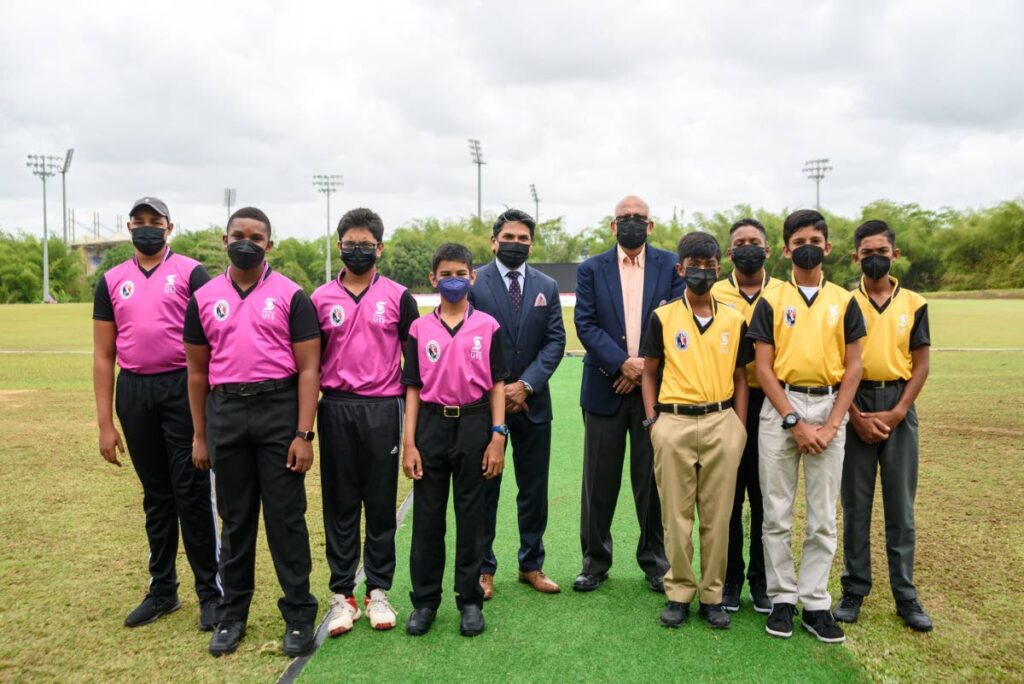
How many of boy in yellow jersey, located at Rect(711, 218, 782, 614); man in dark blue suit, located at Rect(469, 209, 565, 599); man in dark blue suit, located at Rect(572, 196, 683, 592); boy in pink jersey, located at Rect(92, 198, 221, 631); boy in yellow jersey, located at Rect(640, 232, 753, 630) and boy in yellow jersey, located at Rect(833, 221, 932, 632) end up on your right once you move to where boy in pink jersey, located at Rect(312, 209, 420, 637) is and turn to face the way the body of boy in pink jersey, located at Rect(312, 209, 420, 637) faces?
1

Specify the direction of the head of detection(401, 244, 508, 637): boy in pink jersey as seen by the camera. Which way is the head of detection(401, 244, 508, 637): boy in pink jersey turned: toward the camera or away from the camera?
toward the camera

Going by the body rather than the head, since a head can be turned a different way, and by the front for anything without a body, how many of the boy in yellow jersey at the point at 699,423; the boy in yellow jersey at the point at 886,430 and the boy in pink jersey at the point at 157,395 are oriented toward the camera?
3

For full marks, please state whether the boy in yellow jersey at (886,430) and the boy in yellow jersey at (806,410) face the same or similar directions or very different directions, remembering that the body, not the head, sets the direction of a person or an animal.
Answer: same or similar directions

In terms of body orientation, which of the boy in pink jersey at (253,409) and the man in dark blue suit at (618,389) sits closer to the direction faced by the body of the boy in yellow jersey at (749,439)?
the boy in pink jersey

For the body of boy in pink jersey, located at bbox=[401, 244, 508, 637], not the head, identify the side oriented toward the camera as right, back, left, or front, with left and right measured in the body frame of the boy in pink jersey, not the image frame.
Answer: front

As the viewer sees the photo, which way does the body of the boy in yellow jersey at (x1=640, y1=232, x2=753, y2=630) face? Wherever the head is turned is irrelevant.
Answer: toward the camera

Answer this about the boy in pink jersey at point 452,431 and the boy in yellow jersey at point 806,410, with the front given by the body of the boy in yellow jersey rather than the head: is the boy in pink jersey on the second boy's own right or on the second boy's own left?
on the second boy's own right

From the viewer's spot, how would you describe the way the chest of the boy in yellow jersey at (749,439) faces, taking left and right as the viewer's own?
facing the viewer

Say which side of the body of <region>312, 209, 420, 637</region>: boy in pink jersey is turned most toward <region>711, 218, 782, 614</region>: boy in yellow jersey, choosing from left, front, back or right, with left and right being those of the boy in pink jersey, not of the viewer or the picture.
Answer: left

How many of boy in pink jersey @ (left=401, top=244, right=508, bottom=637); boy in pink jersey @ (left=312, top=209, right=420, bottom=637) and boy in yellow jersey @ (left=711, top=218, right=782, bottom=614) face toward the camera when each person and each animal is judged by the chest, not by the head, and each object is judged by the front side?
3

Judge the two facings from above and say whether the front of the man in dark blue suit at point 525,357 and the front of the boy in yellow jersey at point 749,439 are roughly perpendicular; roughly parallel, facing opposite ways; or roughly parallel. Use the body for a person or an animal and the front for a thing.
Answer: roughly parallel

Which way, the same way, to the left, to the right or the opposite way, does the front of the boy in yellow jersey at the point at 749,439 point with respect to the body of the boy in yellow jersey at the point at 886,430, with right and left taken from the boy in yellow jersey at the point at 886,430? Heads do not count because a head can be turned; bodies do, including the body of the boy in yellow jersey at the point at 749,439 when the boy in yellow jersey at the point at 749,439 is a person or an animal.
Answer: the same way

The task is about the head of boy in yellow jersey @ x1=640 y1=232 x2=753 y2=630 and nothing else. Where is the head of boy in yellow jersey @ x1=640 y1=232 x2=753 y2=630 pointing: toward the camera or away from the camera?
toward the camera

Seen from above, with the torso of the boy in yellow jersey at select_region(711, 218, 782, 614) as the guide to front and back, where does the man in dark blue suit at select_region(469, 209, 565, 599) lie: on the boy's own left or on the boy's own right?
on the boy's own right

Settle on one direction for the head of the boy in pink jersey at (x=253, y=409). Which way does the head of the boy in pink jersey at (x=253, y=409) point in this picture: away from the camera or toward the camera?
toward the camera

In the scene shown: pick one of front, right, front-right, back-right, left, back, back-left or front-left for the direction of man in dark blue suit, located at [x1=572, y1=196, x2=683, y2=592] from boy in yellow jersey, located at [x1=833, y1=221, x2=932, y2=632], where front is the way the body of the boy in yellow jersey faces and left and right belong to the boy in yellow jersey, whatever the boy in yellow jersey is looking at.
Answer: right

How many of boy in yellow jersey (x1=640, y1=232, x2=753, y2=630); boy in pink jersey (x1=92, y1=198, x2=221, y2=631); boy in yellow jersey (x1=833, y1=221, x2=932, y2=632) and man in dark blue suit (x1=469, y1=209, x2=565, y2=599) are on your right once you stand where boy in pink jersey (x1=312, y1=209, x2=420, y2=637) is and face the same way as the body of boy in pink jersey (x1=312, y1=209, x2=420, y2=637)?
1

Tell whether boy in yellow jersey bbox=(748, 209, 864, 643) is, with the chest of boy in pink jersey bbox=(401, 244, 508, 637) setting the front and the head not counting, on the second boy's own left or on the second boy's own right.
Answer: on the second boy's own left

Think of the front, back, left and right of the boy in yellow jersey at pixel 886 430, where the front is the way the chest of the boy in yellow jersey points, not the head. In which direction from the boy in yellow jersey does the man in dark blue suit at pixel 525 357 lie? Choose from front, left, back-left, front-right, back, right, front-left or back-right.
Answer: right
